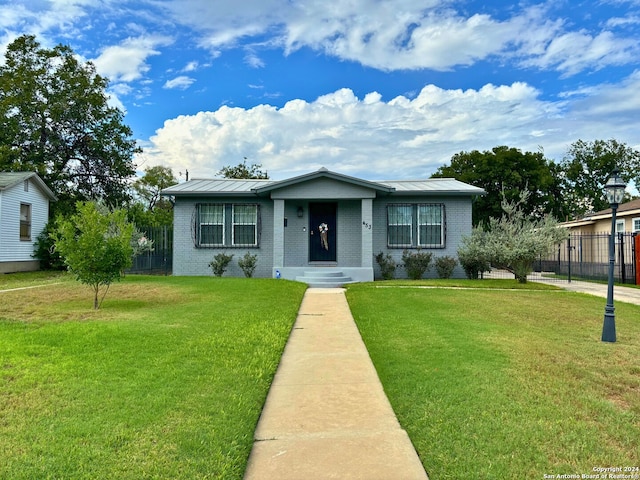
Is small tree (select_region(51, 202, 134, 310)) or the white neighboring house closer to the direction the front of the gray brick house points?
the small tree

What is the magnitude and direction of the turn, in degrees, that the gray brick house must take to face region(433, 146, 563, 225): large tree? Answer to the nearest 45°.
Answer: approximately 135° to its left

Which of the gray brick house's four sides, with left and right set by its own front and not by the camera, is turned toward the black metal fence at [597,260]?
left

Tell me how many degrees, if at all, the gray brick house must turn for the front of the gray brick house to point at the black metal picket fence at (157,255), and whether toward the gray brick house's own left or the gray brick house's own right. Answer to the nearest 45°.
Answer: approximately 90° to the gray brick house's own right

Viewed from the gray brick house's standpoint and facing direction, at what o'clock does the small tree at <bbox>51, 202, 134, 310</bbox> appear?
The small tree is roughly at 1 o'clock from the gray brick house.

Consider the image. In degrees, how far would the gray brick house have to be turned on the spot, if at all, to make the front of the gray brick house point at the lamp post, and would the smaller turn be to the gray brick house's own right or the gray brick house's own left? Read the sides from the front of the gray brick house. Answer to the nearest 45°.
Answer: approximately 45° to the gray brick house's own left

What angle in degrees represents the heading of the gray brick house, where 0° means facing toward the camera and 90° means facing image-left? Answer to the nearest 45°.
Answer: approximately 0°

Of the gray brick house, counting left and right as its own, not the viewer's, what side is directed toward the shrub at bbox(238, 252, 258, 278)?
front

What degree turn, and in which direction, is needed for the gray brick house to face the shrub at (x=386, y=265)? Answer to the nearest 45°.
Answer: approximately 90° to its left
